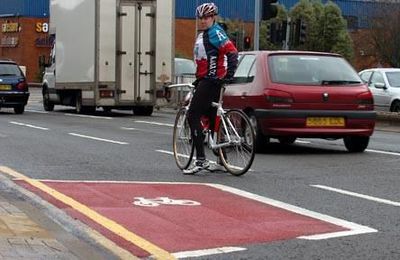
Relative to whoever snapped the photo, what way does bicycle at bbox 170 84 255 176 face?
facing away from the viewer and to the left of the viewer

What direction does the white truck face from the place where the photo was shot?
facing away from the viewer and to the left of the viewer

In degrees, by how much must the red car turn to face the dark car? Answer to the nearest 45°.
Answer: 0° — it already faces it

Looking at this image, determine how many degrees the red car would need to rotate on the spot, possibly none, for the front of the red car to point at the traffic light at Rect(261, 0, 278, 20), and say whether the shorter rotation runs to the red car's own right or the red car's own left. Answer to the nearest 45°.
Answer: approximately 45° to the red car's own right

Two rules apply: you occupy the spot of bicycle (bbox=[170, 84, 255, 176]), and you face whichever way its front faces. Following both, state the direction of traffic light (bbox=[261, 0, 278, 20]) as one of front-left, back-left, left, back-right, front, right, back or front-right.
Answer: front-right

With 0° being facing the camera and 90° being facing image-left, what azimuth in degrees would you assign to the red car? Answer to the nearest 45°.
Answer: approximately 135°

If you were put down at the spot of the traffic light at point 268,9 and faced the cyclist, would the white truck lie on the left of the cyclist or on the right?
right

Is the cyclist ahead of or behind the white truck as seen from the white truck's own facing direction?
behind

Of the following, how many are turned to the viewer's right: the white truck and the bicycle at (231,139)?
0
